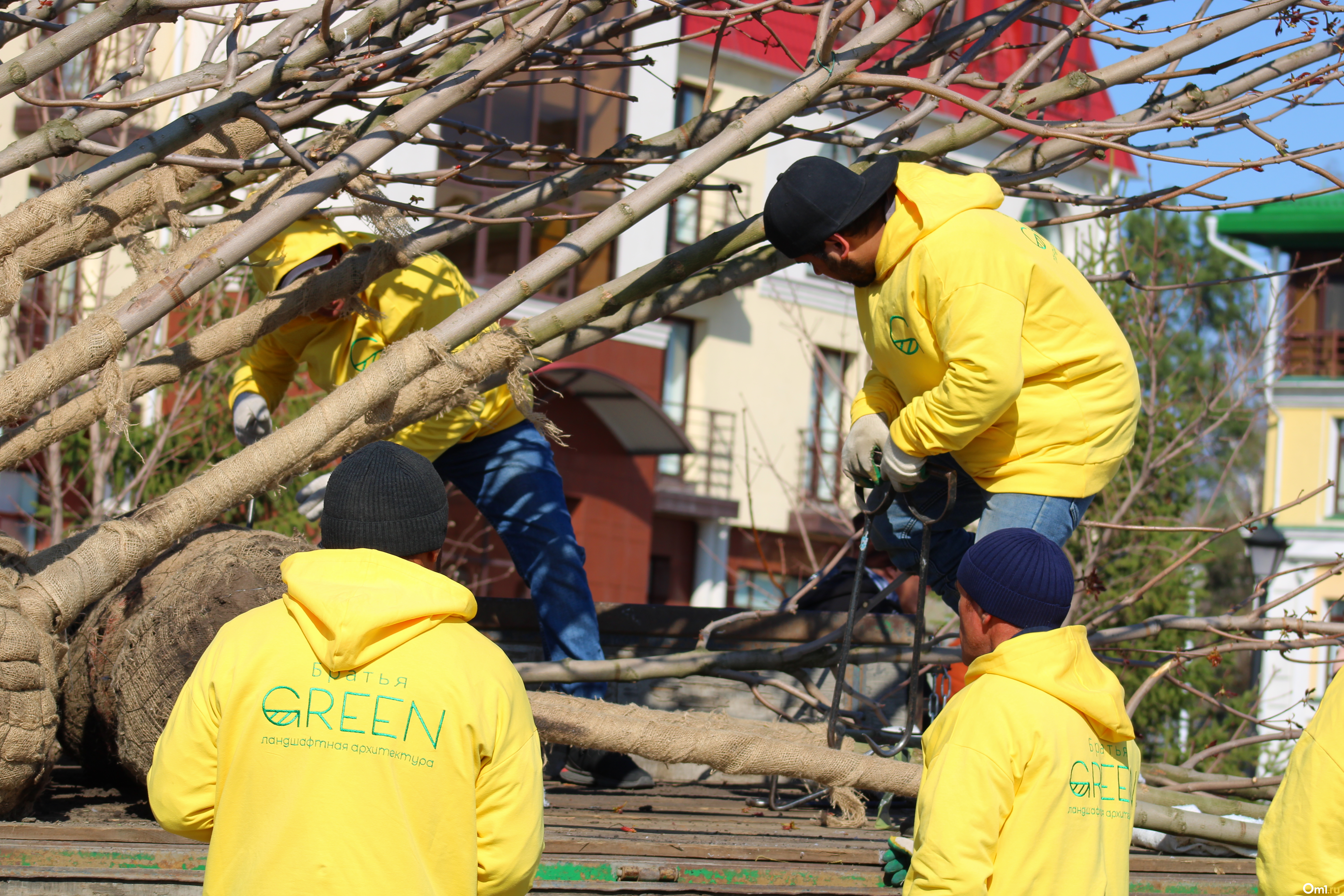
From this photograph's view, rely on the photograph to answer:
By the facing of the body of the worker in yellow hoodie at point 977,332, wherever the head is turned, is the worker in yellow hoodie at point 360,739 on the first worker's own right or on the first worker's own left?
on the first worker's own left

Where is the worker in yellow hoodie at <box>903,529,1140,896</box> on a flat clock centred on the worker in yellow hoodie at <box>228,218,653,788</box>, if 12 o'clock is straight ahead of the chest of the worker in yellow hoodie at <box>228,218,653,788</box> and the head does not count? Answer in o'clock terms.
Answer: the worker in yellow hoodie at <box>903,529,1140,896</box> is roughly at 10 o'clock from the worker in yellow hoodie at <box>228,218,653,788</box>.

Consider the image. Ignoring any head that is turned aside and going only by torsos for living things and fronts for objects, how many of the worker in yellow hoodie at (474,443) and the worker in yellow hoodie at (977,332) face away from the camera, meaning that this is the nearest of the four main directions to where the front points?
0

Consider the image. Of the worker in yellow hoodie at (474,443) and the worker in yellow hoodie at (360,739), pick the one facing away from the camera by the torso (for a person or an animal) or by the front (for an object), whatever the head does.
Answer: the worker in yellow hoodie at (360,739)

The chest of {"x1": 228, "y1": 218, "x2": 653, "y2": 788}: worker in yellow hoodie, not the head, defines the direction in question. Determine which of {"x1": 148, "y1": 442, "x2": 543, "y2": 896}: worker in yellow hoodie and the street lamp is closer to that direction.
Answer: the worker in yellow hoodie

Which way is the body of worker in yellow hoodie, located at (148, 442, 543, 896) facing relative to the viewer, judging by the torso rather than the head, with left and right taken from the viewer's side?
facing away from the viewer

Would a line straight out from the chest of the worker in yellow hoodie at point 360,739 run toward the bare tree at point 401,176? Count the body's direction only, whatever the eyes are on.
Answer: yes

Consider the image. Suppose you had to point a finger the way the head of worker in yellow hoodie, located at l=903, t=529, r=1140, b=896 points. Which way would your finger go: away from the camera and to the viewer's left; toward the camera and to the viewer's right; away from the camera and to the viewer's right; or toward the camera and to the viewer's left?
away from the camera and to the viewer's left

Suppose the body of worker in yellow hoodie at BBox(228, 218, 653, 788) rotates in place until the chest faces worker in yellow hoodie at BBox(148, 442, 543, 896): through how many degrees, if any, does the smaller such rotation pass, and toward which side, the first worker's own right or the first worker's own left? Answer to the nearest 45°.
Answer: approximately 45° to the first worker's own left

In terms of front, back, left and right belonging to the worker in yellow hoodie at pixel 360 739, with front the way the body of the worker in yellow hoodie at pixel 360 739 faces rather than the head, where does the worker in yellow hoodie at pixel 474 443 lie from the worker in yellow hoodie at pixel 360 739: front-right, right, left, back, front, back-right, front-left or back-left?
front

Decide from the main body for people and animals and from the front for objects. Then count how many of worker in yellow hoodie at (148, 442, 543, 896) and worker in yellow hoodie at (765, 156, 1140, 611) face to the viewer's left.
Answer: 1

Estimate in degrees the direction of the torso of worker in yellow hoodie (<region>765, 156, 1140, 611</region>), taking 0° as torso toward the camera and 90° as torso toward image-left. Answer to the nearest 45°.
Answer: approximately 90°

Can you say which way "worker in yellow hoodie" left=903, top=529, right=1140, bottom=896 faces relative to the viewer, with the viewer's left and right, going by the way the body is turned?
facing away from the viewer and to the left of the viewer

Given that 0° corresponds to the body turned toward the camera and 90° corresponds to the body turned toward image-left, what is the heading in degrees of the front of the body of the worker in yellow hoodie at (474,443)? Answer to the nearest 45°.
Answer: approximately 45°

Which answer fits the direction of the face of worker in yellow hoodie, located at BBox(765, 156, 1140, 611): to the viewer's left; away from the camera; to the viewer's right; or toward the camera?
to the viewer's left
